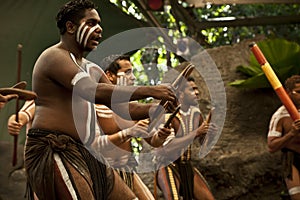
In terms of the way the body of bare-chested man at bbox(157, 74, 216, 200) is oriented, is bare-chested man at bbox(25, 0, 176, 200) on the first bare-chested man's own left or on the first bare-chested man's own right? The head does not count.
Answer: on the first bare-chested man's own right

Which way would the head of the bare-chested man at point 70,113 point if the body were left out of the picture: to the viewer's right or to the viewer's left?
to the viewer's right

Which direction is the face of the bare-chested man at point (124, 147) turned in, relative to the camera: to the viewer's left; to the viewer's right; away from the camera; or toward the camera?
to the viewer's right

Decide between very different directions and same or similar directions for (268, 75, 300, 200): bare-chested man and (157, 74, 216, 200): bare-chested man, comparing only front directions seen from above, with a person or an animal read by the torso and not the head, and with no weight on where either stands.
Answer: same or similar directions

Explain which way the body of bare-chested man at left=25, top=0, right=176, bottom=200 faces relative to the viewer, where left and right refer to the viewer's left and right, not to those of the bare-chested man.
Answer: facing to the right of the viewer

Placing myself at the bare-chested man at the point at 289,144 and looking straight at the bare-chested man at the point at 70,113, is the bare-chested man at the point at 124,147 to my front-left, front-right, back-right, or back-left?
front-right

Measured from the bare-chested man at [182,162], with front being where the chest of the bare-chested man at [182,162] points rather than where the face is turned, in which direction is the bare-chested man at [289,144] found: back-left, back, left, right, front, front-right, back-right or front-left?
front-left

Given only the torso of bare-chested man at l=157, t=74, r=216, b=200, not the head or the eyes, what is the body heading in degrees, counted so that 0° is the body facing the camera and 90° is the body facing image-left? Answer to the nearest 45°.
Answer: approximately 315°

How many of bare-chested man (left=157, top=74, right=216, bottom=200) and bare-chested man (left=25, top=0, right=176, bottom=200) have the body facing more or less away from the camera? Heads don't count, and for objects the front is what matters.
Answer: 0

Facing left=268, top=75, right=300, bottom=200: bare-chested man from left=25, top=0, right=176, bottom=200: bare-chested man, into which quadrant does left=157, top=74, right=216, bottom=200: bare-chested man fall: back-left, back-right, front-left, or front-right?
front-left
